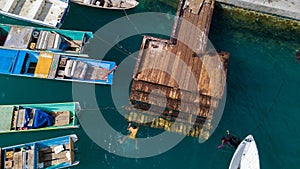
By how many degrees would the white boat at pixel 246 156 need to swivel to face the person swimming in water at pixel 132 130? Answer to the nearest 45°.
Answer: approximately 90° to its left

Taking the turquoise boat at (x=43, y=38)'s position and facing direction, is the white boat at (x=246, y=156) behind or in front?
in front

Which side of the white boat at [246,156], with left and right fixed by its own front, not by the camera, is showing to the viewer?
back

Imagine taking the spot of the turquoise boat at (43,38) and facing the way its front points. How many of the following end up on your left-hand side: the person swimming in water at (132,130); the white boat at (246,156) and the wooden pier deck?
0

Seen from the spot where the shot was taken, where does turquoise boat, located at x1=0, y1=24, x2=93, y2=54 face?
facing to the right of the viewer

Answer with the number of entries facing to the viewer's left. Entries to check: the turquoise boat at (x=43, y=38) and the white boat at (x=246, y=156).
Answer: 0
